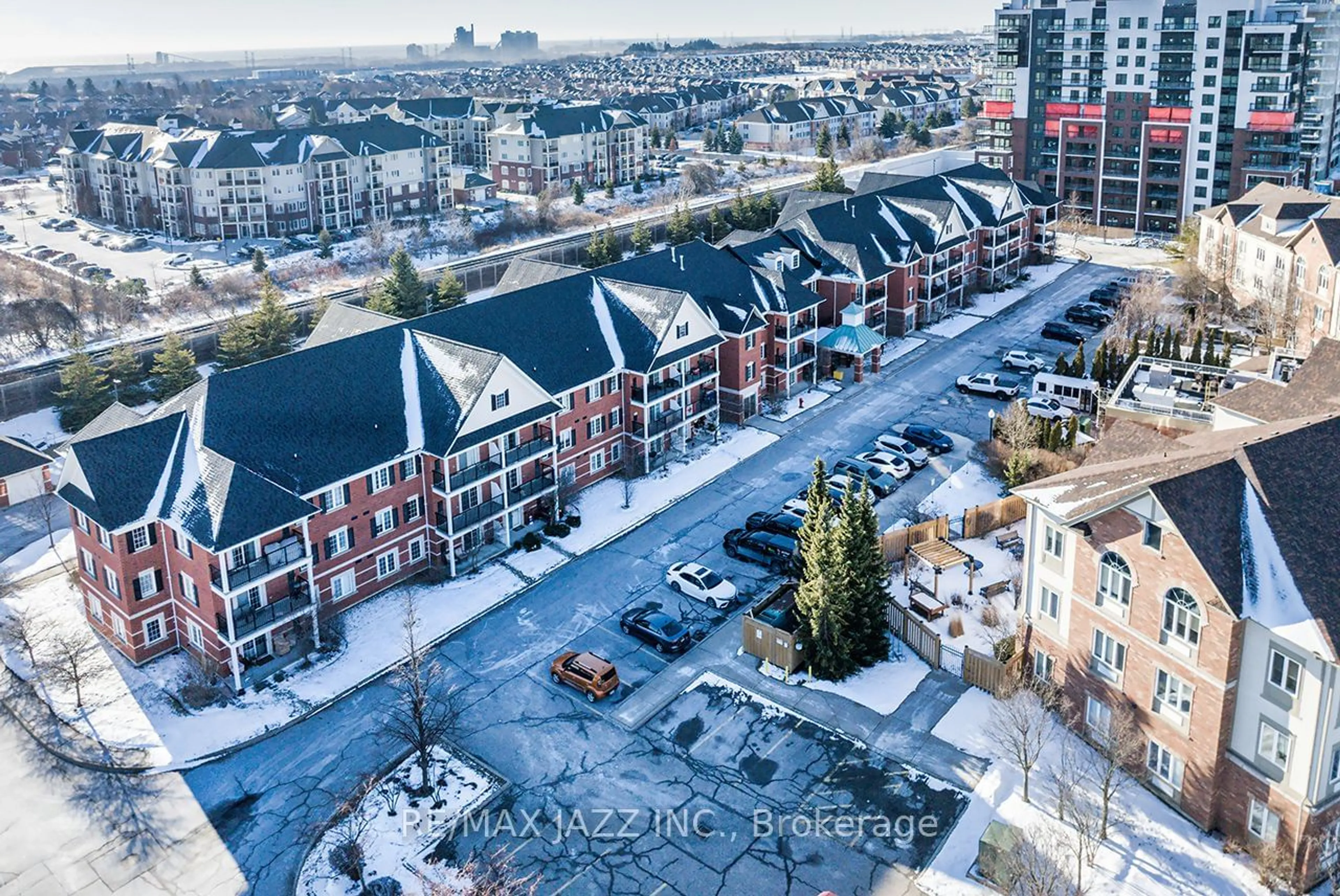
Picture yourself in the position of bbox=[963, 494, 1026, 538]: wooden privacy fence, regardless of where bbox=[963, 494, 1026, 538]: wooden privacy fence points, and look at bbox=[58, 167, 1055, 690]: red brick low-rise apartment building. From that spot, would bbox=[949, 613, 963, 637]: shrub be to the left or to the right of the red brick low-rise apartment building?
left

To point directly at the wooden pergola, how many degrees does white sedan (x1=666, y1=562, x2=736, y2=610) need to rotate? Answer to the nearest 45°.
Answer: approximately 45° to its left

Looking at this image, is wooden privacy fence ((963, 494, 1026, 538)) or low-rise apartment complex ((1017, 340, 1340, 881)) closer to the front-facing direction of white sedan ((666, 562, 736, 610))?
the low-rise apartment complex

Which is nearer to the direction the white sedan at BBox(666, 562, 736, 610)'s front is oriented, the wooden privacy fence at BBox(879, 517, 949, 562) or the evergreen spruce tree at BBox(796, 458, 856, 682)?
the evergreen spruce tree

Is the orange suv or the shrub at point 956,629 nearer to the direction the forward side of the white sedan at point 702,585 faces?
the shrub
